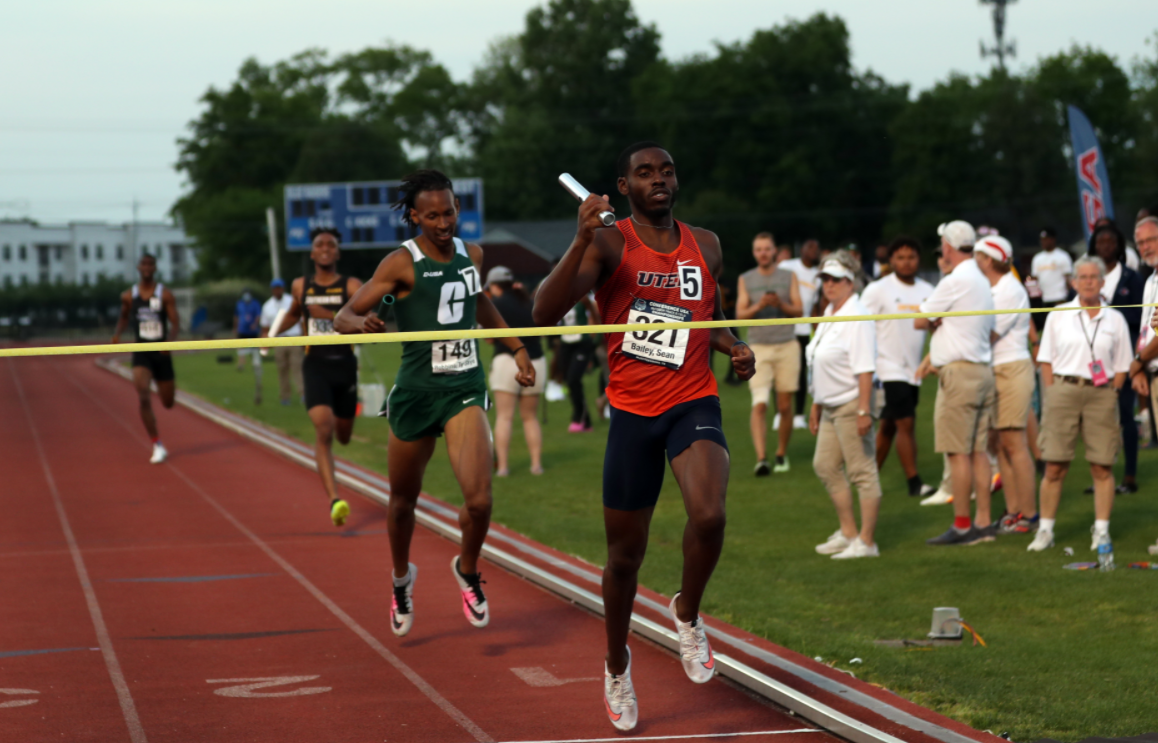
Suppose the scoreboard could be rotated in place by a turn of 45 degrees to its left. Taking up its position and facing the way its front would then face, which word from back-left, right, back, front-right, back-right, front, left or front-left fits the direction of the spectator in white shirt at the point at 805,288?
front-right

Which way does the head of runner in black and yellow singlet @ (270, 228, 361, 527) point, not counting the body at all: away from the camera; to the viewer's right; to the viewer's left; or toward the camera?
toward the camera

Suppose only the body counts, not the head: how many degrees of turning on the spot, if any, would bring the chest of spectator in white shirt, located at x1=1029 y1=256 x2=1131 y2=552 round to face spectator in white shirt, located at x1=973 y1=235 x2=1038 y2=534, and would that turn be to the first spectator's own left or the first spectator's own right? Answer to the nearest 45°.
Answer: approximately 135° to the first spectator's own right

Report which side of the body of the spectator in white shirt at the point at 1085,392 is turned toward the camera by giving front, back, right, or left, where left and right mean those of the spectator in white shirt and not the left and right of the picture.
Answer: front

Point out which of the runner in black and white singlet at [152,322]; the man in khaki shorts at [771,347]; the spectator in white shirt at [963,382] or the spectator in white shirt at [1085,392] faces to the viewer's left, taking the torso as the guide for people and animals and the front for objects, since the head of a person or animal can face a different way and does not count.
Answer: the spectator in white shirt at [963,382]

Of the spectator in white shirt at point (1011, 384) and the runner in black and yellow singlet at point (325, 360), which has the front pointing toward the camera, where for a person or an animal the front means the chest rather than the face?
the runner in black and yellow singlet

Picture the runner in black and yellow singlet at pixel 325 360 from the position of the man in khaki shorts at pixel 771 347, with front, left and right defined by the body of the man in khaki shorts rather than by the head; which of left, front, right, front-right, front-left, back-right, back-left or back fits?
front-right

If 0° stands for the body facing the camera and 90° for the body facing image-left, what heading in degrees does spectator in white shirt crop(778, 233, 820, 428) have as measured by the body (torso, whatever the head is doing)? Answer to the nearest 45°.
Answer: approximately 45°

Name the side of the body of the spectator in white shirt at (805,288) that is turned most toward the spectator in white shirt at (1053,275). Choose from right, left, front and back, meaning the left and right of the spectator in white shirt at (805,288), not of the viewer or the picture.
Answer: back

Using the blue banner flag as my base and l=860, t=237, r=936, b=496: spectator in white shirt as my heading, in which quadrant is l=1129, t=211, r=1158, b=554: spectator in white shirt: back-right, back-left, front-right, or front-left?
front-left

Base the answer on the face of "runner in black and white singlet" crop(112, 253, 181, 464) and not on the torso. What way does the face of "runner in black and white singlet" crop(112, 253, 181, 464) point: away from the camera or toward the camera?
toward the camera

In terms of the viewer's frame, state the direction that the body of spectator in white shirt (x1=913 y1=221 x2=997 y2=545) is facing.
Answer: to the viewer's left

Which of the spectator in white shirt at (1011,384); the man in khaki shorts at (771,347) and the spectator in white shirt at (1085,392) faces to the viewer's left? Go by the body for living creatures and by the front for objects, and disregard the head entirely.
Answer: the spectator in white shirt at (1011,384)

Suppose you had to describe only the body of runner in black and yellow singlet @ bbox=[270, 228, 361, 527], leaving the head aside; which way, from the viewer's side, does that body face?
toward the camera

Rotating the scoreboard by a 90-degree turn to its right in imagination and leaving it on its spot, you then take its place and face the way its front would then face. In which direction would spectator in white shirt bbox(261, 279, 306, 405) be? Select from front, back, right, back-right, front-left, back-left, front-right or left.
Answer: left

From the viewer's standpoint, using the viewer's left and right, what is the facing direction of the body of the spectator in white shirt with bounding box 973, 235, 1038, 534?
facing to the left of the viewer
